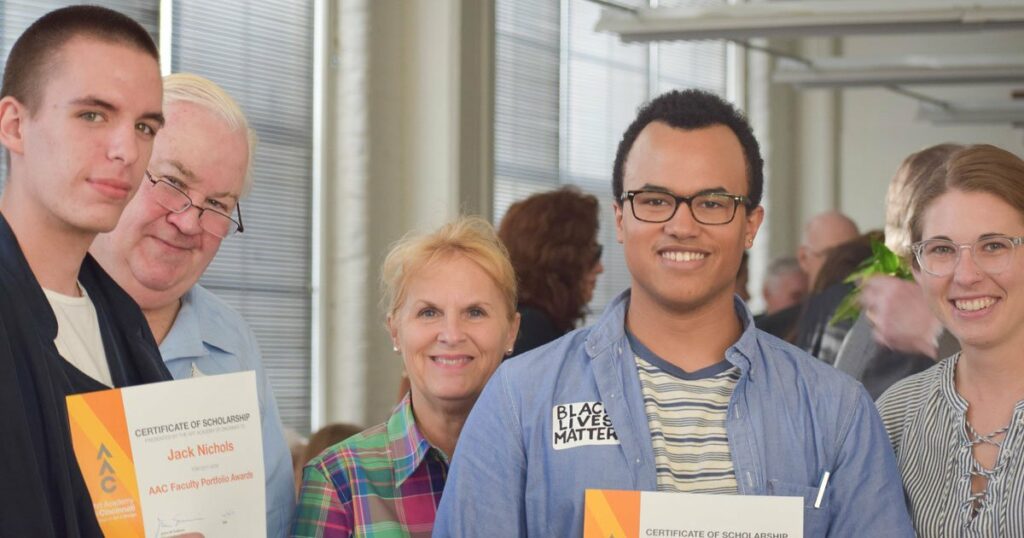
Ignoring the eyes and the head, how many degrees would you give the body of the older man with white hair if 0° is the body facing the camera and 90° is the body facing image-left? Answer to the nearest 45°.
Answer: approximately 0°

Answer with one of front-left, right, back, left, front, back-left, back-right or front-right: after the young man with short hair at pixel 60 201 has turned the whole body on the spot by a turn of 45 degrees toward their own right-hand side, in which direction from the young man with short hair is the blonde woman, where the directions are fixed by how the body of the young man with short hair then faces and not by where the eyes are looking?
back-left

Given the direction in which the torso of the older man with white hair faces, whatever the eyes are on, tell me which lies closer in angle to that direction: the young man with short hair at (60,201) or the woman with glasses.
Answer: the young man with short hair

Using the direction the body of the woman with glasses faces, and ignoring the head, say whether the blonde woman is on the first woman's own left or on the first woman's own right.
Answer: on the first woman's own right

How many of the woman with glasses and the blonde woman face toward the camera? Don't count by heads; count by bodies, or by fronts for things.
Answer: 2

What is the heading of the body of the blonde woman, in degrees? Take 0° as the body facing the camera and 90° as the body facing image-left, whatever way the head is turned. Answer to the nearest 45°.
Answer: approximately 0°

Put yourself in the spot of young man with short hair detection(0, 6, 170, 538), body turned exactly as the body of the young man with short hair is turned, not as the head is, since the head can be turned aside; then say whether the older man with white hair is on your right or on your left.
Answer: on your left

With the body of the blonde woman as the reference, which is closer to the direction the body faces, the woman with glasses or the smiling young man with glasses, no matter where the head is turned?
the smiling young man with glasses

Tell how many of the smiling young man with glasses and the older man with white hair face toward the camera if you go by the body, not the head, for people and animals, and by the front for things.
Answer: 2

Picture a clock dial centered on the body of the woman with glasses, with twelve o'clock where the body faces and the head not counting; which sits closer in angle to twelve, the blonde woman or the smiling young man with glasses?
the smiling young man with glasses
